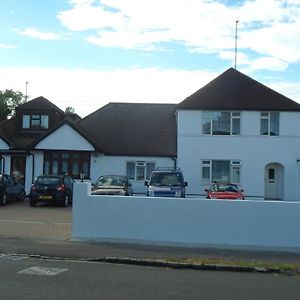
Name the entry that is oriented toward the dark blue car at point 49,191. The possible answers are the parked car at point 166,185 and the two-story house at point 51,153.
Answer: the two-story house

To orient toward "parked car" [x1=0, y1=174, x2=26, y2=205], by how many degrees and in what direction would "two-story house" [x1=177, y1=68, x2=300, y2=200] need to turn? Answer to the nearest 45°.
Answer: approximately 45° to its right

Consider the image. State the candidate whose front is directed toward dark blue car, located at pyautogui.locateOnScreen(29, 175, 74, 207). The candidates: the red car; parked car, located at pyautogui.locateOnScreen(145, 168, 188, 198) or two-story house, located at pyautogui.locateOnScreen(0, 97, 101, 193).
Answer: the two-story house

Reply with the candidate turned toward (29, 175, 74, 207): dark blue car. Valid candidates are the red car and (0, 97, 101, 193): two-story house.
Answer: the two-story house

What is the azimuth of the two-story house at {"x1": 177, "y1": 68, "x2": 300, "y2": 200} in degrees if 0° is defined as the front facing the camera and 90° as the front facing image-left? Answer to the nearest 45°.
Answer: approximately 0°

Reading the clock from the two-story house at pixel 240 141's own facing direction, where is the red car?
The red car is roughly at 12 o'clock from the two-story house.

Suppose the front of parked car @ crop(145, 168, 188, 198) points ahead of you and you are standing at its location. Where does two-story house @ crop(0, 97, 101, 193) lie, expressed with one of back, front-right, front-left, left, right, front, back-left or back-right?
back-right

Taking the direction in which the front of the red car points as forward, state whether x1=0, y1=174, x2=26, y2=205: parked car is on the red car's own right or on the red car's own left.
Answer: on the red car's own right

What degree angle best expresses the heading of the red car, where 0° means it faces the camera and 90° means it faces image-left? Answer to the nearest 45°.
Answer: approximately 0°

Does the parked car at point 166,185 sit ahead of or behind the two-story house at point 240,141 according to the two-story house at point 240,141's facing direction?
ahead
